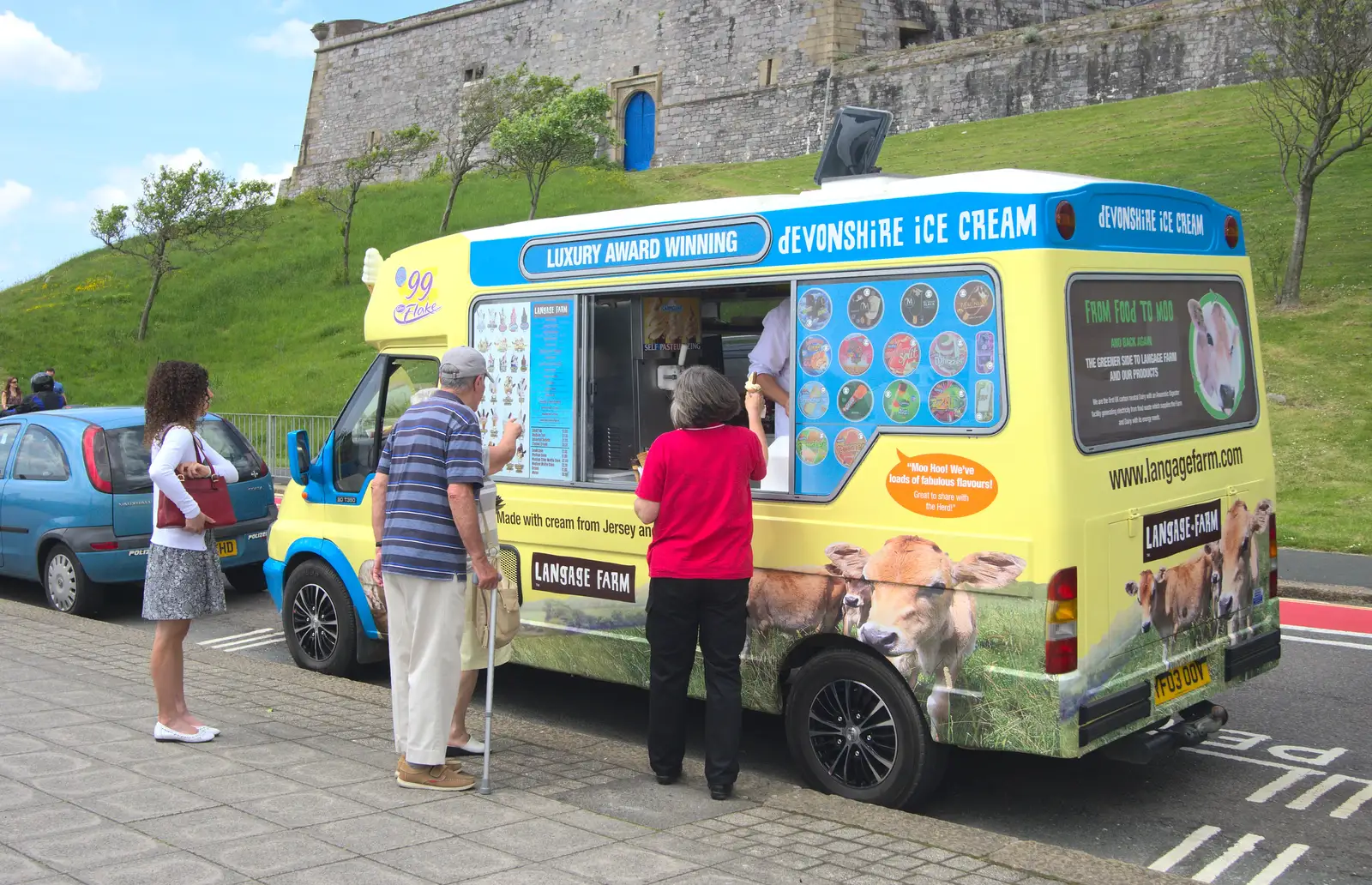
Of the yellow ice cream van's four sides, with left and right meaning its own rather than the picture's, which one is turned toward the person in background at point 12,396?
front

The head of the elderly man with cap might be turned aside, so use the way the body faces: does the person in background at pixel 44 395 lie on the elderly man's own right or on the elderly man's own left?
on the elderly man's own left

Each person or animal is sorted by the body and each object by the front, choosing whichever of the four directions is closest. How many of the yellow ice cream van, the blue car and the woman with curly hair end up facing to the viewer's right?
1

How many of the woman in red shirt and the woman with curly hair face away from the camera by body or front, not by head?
1

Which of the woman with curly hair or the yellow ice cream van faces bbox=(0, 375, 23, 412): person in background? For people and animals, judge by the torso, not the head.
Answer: the yellow ice cream van

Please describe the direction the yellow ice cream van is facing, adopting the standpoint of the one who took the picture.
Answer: facing away from the viewer and to the left of the viewer

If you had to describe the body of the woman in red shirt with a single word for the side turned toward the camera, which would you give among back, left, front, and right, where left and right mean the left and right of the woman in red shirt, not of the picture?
back

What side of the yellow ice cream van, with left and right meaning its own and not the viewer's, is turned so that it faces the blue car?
front

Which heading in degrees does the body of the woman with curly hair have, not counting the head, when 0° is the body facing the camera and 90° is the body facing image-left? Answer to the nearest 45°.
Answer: approximately 270°

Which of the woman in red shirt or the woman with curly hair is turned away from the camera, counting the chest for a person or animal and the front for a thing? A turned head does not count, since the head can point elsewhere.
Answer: the woman in red shirt

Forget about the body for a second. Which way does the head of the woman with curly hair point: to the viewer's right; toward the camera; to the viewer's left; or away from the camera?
to the viewer's right

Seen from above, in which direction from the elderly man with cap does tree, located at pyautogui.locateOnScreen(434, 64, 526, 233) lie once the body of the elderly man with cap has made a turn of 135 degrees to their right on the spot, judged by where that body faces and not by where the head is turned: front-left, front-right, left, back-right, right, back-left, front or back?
back

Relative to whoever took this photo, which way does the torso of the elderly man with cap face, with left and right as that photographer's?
facing away from the viewer and to the right of the viewer

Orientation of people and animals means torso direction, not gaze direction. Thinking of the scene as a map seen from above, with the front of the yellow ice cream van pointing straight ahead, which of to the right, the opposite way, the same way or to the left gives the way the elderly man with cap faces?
to the right

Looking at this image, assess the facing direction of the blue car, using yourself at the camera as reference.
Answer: facing away from the viewer and to the left of the viewer

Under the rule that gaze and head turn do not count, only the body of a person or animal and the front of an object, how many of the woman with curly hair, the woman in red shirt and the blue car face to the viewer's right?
1

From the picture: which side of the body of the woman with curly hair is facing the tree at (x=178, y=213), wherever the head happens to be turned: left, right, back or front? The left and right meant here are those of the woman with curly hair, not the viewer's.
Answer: left
